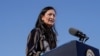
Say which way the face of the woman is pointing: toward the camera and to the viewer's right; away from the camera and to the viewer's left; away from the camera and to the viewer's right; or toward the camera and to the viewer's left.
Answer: toward the camera and to the viewer's right

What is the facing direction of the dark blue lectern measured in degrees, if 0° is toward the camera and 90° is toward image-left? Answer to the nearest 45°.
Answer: approximately 315°

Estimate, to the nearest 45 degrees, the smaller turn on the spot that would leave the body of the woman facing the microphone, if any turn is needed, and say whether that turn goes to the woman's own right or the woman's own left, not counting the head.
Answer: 0° — they already face it

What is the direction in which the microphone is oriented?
to the viewer's left
